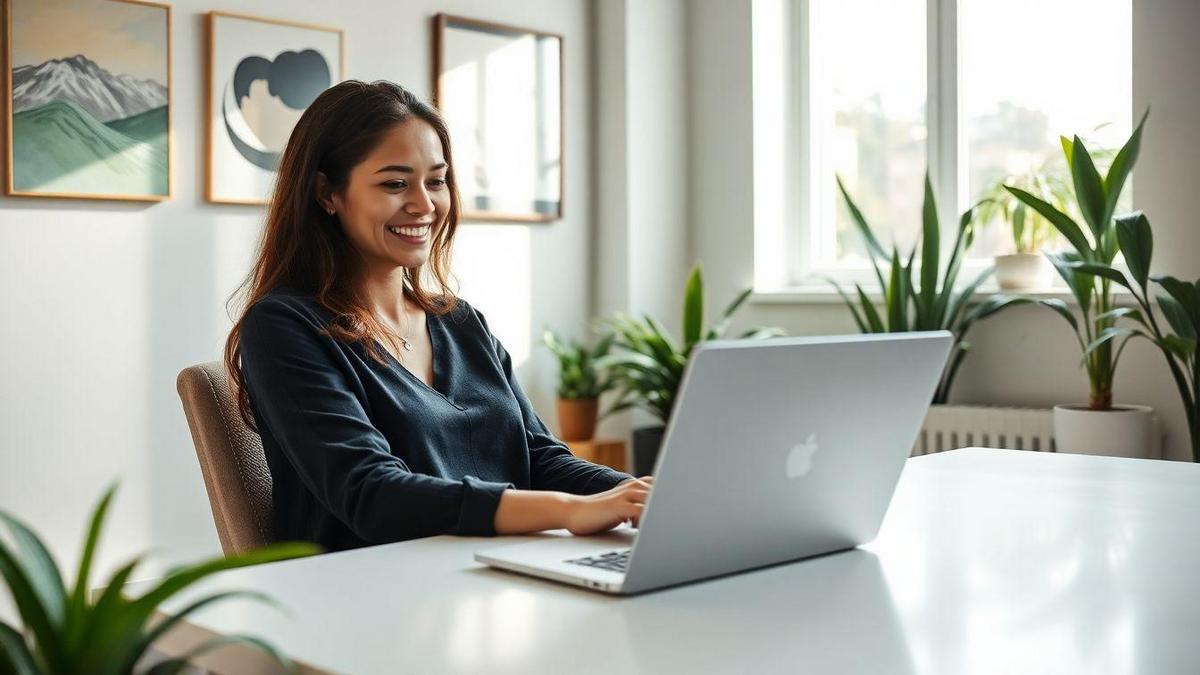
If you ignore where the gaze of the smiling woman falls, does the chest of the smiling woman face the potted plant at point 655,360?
no

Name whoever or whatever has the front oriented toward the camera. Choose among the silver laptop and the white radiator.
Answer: the white radiator

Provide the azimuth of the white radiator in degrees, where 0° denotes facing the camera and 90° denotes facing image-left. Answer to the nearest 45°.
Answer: approximately 0°

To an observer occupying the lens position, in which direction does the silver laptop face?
facing away from the viewer and to the left of the viewer

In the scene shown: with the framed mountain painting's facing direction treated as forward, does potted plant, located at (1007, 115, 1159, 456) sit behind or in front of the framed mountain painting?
in front

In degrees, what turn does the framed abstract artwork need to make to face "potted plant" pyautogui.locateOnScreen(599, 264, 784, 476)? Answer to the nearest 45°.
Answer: approximately 45° to its left

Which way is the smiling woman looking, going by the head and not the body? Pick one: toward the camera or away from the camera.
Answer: toward the camera

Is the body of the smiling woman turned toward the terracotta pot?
no

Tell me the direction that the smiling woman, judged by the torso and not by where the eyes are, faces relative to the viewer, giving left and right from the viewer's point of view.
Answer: facing the viewer and to the right of the viewer

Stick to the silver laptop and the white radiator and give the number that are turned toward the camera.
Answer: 1

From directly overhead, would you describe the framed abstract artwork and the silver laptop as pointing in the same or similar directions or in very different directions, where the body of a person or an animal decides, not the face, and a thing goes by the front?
very different directions

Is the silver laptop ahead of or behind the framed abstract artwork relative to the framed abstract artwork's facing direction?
ahead

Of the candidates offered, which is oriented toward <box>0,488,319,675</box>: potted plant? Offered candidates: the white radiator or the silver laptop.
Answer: the white radiator

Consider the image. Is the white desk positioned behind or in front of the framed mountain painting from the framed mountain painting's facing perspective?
in front

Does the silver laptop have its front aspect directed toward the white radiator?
no
